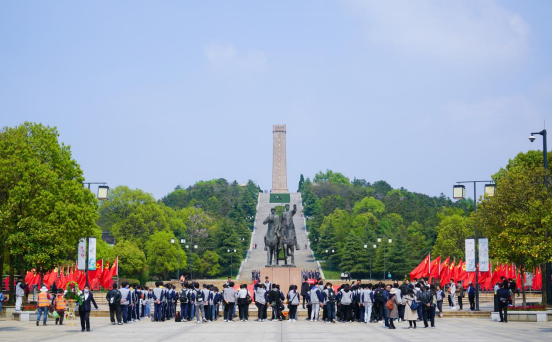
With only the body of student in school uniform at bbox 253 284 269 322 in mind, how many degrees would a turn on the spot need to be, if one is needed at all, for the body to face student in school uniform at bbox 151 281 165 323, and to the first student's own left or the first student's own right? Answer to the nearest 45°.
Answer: approximately 90° to the first student's own left

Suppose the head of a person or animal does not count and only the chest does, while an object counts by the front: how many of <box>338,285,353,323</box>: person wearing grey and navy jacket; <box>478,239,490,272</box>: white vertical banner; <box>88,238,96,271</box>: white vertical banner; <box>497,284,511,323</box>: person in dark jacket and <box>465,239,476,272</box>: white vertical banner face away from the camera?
2

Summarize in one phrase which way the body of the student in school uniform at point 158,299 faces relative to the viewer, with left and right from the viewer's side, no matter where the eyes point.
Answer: facing away from the viewer

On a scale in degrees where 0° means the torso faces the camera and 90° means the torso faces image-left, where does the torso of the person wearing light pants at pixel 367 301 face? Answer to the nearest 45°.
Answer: approximately 180°

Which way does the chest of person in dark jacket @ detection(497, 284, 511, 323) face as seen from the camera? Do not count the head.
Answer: away from the camera

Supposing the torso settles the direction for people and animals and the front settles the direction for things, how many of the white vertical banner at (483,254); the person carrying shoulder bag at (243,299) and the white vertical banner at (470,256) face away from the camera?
1

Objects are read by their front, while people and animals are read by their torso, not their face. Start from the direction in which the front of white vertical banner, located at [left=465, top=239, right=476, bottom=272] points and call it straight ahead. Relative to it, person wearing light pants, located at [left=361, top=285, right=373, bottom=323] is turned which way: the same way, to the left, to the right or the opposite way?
the opposite way

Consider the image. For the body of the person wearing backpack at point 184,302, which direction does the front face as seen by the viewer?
away from the camera

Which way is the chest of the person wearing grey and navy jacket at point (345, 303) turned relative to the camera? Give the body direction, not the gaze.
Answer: away from the camera

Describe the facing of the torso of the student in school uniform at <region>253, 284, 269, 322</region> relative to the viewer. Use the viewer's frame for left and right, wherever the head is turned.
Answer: facing away from the viewer

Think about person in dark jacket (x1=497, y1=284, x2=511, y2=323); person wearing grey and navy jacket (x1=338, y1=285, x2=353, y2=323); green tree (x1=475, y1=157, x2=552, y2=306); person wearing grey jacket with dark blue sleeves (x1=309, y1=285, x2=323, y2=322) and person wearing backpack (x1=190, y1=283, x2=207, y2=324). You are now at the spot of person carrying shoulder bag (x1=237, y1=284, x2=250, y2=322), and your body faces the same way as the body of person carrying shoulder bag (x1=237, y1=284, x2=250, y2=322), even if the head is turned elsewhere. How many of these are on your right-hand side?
4

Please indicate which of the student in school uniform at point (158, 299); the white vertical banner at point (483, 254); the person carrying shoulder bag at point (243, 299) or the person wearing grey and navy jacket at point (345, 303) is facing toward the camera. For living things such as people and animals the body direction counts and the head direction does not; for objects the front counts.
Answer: the white vertical banner

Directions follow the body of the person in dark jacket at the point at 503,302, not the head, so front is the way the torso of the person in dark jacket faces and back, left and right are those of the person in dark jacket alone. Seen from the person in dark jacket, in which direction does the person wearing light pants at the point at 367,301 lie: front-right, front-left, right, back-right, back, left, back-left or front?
left

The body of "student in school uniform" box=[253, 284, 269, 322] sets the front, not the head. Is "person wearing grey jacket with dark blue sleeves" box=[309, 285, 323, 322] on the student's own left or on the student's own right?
on the student's own right

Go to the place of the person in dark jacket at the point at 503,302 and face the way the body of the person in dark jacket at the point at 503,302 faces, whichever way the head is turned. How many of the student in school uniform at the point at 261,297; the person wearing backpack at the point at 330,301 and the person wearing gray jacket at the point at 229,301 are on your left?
3

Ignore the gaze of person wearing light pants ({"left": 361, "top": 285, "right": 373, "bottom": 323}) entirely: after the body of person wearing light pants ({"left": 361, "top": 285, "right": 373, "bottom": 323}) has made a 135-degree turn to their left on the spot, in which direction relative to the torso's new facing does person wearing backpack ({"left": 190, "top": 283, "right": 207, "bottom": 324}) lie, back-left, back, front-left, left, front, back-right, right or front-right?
front-right

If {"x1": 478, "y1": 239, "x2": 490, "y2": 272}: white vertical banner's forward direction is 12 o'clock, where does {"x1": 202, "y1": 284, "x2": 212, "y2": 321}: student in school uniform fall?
The student in school uniform is roughly at 2 o'clock from the white vertical banner.
